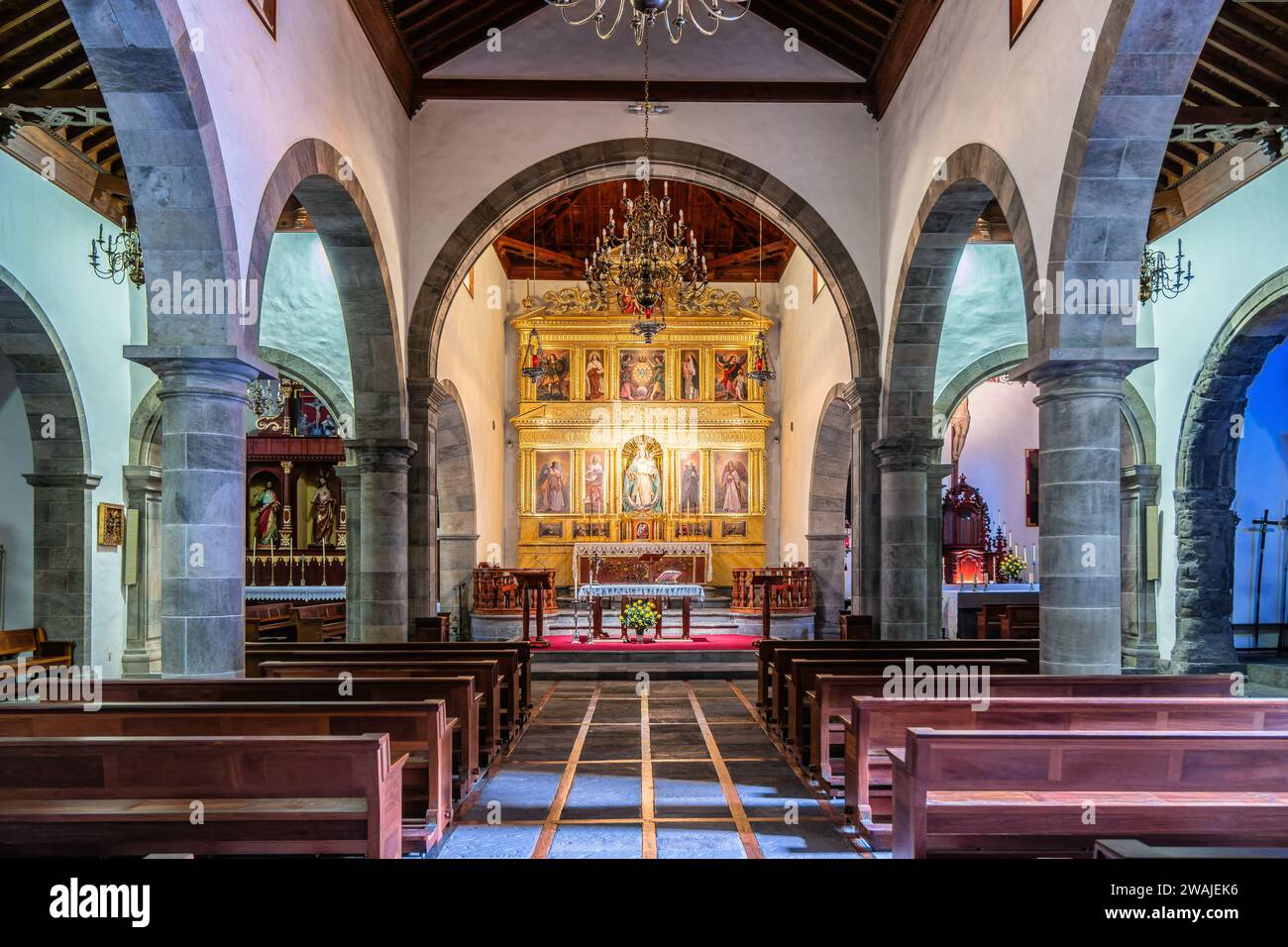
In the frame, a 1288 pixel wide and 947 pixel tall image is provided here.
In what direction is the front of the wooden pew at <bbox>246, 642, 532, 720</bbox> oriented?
away from the camera

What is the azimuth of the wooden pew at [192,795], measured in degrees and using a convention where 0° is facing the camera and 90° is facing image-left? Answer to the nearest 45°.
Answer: approximately 180°

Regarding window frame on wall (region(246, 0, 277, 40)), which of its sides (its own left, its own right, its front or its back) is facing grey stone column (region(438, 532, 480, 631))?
left

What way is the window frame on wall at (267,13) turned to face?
to the viewer's right

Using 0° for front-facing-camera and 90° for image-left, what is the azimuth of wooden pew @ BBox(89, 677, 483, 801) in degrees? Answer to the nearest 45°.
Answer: approximately 180°

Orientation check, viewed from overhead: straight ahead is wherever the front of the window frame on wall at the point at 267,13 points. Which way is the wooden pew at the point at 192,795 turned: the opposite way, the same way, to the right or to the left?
to the left

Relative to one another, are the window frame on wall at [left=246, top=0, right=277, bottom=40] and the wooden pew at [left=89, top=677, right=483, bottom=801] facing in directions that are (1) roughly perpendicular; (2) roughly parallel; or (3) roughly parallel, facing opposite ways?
roughly perpendicular

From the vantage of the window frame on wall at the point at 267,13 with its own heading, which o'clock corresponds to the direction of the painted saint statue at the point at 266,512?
The painted saint statue is roughly at 9 o'clock from the window frame on wall.

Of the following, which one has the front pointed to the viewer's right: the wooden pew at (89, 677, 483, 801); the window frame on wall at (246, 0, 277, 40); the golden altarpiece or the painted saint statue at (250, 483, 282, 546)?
the window frame on wall

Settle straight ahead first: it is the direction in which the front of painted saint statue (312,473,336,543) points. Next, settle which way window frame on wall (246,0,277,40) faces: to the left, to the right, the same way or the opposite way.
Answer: to the left
